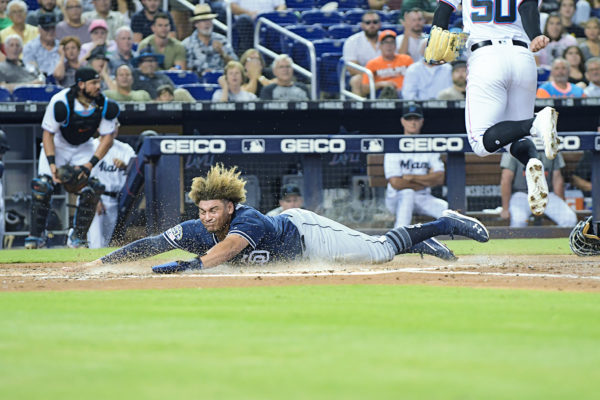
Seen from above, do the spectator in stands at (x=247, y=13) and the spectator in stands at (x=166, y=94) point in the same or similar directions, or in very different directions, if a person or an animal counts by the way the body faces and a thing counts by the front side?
same or similar directions

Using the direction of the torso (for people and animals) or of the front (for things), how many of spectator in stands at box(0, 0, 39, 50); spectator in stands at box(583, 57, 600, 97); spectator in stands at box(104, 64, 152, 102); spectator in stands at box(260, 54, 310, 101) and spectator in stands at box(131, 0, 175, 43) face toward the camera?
5

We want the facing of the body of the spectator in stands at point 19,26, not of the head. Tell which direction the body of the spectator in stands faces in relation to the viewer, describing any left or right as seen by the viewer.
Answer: facing the viewer

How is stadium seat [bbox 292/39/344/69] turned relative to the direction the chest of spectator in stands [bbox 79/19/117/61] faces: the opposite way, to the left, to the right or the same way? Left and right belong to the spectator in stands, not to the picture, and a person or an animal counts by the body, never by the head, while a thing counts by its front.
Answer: the same way

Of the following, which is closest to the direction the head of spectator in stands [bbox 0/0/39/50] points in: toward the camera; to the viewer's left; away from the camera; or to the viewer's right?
toward the camera

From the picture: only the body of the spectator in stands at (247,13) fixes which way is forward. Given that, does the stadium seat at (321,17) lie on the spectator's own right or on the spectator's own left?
on the spectator's own left

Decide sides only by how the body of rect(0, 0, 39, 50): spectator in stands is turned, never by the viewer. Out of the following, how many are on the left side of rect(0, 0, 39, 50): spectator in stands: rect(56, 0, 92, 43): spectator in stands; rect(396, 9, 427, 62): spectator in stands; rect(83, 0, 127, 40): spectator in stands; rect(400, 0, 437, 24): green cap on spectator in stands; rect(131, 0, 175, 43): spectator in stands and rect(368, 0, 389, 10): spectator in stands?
6

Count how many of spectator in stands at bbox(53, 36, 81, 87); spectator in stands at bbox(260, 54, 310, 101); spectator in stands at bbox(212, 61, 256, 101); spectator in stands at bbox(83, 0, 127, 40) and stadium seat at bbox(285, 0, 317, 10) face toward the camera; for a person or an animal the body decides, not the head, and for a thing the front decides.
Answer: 5

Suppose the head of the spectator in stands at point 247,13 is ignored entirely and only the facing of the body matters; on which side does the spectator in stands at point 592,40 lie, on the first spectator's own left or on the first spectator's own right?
on the first spectator's own left

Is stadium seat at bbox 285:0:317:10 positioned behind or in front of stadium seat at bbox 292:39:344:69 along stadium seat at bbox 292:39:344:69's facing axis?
behind

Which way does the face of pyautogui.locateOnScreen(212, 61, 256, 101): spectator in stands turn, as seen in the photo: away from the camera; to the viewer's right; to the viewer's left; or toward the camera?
toward the camera

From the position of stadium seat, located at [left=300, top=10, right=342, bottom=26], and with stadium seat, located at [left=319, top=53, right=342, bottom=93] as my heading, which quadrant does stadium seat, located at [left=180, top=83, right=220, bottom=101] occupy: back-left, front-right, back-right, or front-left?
front-right

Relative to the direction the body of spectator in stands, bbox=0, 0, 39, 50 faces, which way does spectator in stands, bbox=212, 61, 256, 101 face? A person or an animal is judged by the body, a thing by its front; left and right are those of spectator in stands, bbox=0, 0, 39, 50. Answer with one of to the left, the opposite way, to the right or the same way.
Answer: the same way

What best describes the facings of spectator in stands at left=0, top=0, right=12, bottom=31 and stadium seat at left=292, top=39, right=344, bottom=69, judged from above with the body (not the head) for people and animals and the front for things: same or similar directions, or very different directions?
same or similar directions

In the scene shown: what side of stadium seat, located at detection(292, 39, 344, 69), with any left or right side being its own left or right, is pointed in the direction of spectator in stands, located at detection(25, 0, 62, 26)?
right

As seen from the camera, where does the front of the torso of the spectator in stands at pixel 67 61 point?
toward the camera

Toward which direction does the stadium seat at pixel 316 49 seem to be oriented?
toward the camera
